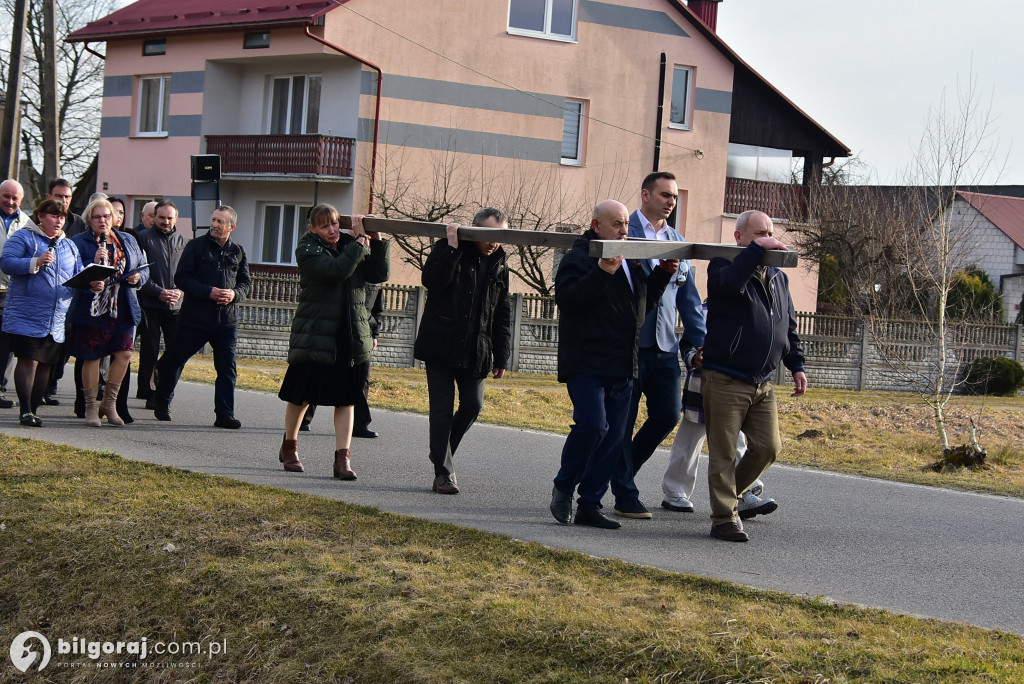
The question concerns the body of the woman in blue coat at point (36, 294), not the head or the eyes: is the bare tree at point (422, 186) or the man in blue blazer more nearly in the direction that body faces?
the man in blue blazer

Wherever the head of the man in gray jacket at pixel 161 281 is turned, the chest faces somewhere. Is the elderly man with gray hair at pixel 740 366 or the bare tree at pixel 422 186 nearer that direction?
the elderly man with gray hair
